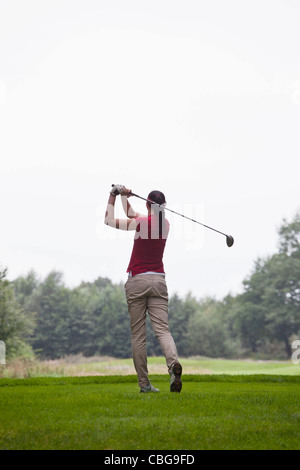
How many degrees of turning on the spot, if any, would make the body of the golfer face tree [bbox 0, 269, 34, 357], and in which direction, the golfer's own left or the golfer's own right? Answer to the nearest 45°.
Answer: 0° — they already face it

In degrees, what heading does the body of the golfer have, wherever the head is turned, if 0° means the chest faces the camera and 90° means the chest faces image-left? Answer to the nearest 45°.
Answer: approximately 180°
